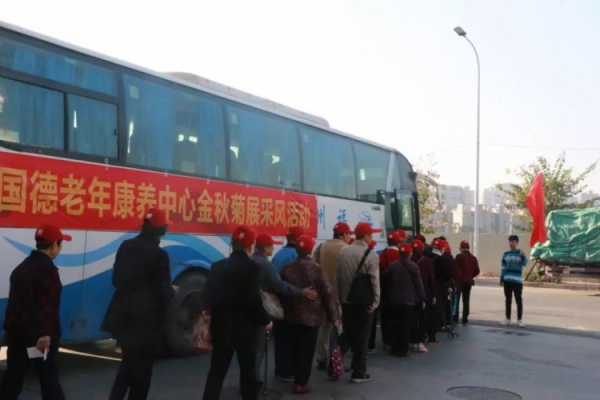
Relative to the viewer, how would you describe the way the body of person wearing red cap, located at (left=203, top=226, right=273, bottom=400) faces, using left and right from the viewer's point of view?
facing away from the viewer and to the right of the viewer

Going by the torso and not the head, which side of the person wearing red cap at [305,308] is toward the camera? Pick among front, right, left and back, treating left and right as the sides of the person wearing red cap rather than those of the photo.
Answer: back

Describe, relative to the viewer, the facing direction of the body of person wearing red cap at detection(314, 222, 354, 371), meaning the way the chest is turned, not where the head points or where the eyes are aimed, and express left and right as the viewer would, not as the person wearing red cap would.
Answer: facing away from the viewer and to the right of the viewer

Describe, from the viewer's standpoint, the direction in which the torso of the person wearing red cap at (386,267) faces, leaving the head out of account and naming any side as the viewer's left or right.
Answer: facing away from the viewer and to the right of the viewer

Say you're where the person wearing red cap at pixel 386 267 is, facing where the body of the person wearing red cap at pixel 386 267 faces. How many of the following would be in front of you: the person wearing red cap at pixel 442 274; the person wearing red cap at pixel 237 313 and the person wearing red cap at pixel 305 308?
1

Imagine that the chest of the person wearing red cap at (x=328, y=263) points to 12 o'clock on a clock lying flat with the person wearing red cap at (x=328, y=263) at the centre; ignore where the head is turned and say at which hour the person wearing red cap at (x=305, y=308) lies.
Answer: the person wearing red cap at (x=305, y=308) is roughly at 5 o'clock from the person wearing red cap at (x=328, y=263).

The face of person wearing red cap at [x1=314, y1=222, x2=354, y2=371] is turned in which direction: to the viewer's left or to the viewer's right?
to the viewer's right

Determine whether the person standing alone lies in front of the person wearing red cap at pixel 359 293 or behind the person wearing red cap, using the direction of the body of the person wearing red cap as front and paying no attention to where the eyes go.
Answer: in front

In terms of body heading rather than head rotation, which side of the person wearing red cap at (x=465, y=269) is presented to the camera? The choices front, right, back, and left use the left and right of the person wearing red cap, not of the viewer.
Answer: back

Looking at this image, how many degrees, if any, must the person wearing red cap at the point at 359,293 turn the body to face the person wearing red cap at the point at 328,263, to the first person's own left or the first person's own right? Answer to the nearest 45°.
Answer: approximately 90° to the first person's own left

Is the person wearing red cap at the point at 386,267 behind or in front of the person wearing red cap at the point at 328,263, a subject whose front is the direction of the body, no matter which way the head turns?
in front
